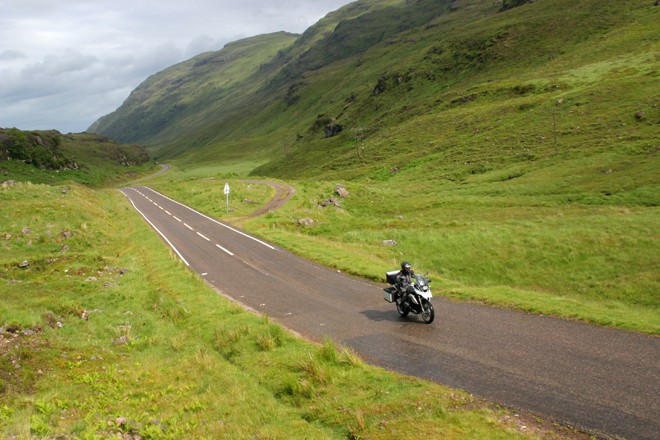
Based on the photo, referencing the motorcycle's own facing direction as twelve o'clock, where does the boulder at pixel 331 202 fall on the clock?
The boulder is roughly at 7 o'clock from the motorcycle.

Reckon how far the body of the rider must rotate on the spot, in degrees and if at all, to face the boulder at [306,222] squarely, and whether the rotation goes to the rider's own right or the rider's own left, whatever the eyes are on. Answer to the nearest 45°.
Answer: approximately 135° to the rider's own left

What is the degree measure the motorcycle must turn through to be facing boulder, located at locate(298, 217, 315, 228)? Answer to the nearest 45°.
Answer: approximately 135° to its left

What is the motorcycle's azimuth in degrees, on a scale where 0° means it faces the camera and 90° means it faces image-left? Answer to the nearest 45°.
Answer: approximately 315°

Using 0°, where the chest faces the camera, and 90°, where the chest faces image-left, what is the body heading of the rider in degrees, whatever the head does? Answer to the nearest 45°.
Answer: approximately 315°
